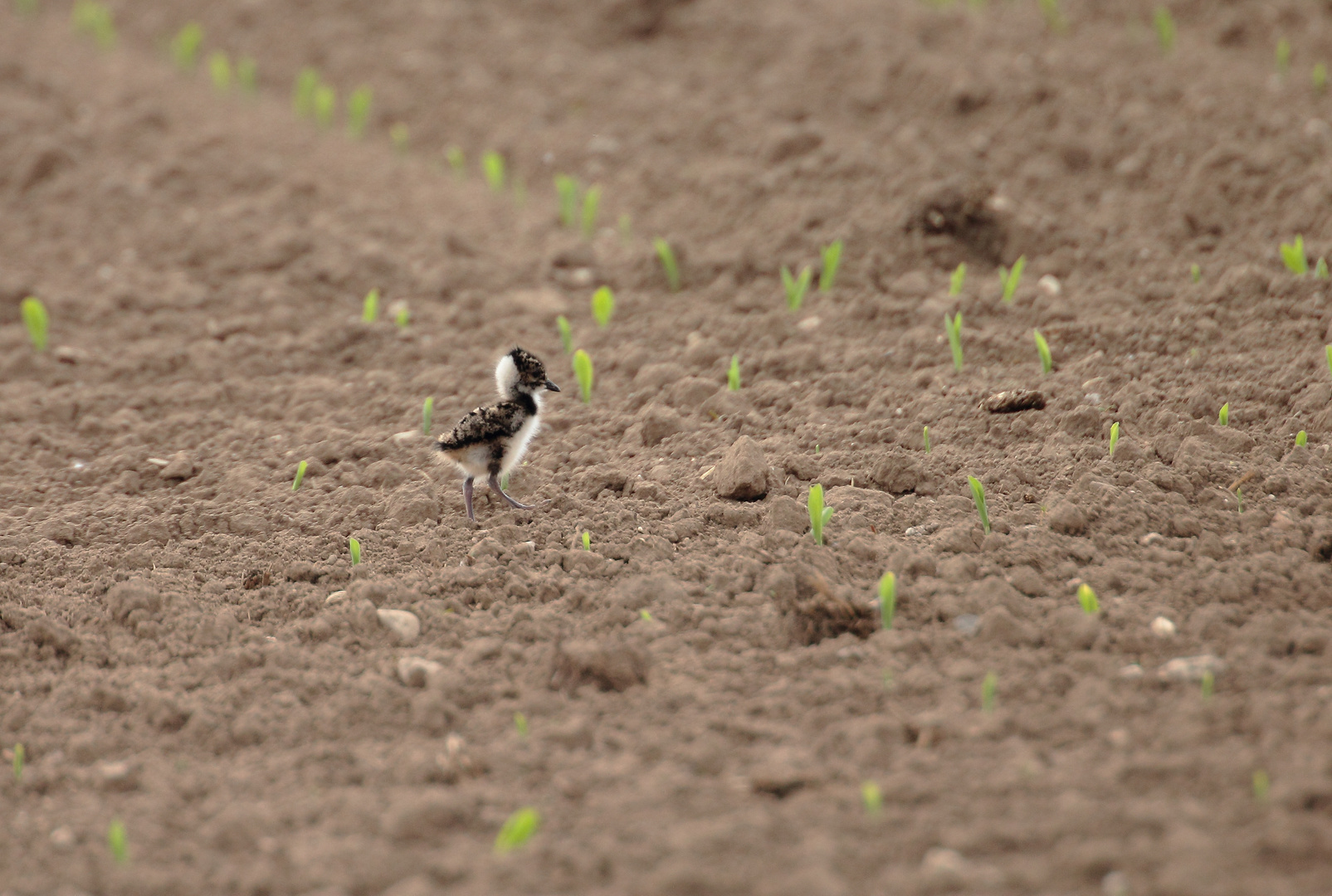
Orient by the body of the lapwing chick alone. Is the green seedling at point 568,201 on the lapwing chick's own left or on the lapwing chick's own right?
on the lapwing chick's own left

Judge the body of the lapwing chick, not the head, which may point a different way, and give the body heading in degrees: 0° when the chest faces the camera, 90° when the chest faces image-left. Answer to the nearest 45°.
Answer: approximately 270°

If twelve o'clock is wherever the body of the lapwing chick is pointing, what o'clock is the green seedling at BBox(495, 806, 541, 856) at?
The green seedling is roughly at 3 o'clock from the lapwing chick.

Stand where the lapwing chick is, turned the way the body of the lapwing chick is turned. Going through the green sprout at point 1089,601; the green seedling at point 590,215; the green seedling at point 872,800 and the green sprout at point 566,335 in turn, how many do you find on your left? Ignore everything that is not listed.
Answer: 2

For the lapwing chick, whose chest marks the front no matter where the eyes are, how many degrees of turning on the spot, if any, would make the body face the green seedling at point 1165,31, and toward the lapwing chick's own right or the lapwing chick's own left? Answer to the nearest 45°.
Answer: approximately 45° to the lapwing chick's own left

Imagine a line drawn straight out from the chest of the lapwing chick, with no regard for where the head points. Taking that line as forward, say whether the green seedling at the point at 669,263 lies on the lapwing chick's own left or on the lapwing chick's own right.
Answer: on the lapwing chick's own left

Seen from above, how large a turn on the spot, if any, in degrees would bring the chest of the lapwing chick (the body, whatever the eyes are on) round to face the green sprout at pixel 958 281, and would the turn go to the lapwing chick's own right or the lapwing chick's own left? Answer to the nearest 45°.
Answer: approximately 45° to the lapwing chick's own left

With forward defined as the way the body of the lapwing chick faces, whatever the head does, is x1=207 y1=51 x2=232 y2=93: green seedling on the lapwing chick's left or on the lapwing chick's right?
on the lapwing chick's left

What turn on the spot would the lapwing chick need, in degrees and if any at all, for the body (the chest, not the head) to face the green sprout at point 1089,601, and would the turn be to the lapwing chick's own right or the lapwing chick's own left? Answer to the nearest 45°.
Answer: approximately 45° to the lapwing chick's own right
